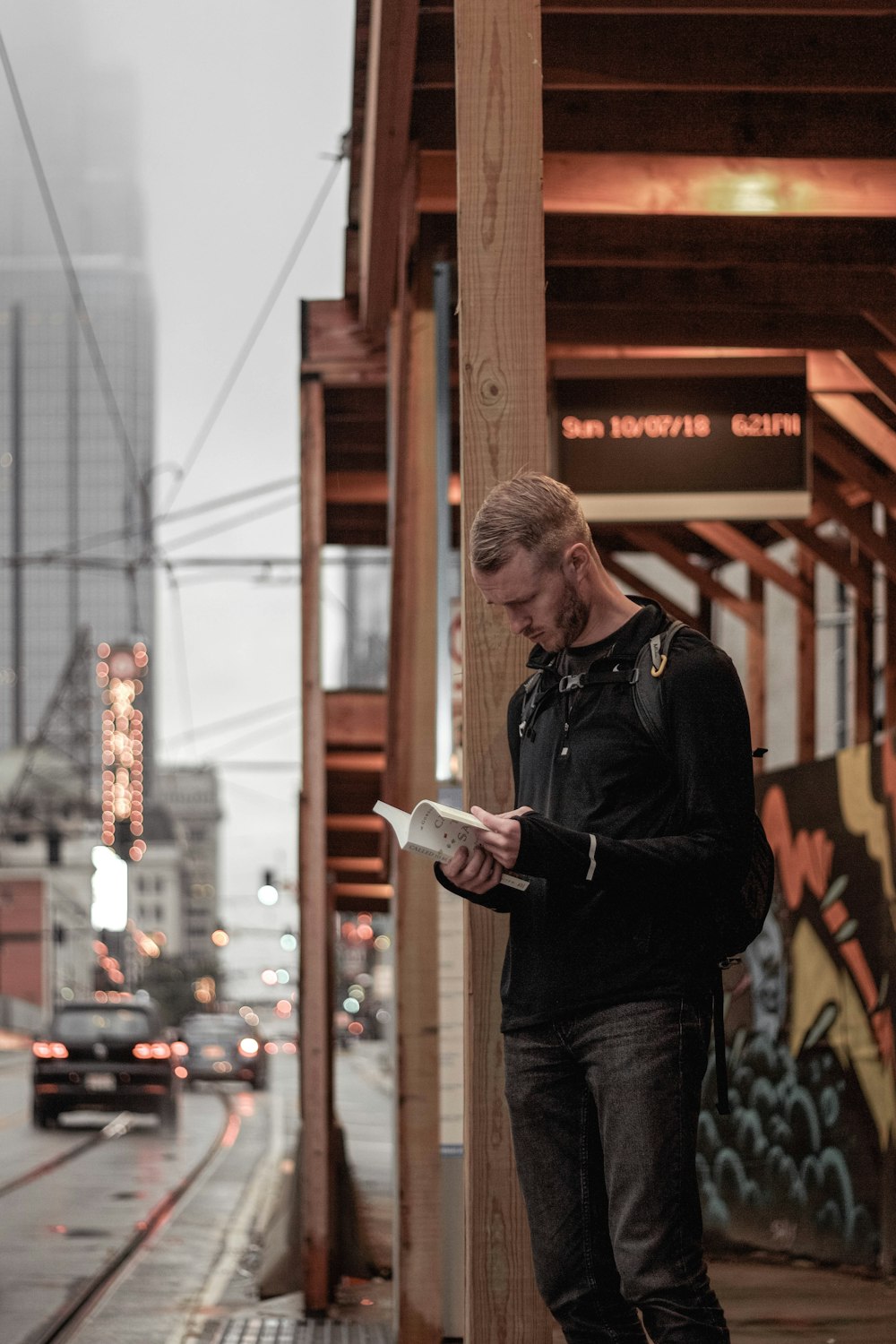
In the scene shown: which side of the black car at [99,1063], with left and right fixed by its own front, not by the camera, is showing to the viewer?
back

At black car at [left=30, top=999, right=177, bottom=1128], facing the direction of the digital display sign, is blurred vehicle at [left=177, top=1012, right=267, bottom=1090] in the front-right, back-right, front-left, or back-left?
back-left

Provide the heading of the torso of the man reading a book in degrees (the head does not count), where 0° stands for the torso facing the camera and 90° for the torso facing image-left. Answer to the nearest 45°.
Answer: approximately 45°

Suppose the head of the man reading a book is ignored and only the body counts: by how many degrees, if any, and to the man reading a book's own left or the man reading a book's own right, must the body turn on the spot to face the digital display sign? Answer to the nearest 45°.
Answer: approximately 135° to the man reading a book's own right

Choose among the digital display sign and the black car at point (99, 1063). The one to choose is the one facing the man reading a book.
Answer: the digital display sign

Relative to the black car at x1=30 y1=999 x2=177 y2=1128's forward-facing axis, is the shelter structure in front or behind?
behind

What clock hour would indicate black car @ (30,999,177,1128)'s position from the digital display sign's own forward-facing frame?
The black car is roughly at 5 o'clock from the digital display sign.

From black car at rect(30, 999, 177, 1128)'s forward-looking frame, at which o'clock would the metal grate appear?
The metal grate is roughly at 6 o'clock from the black car.

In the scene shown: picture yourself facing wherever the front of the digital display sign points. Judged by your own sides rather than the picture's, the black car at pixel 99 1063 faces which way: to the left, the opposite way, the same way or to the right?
the opposite way

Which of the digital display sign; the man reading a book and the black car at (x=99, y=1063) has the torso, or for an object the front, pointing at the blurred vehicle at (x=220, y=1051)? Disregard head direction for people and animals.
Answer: the black car
